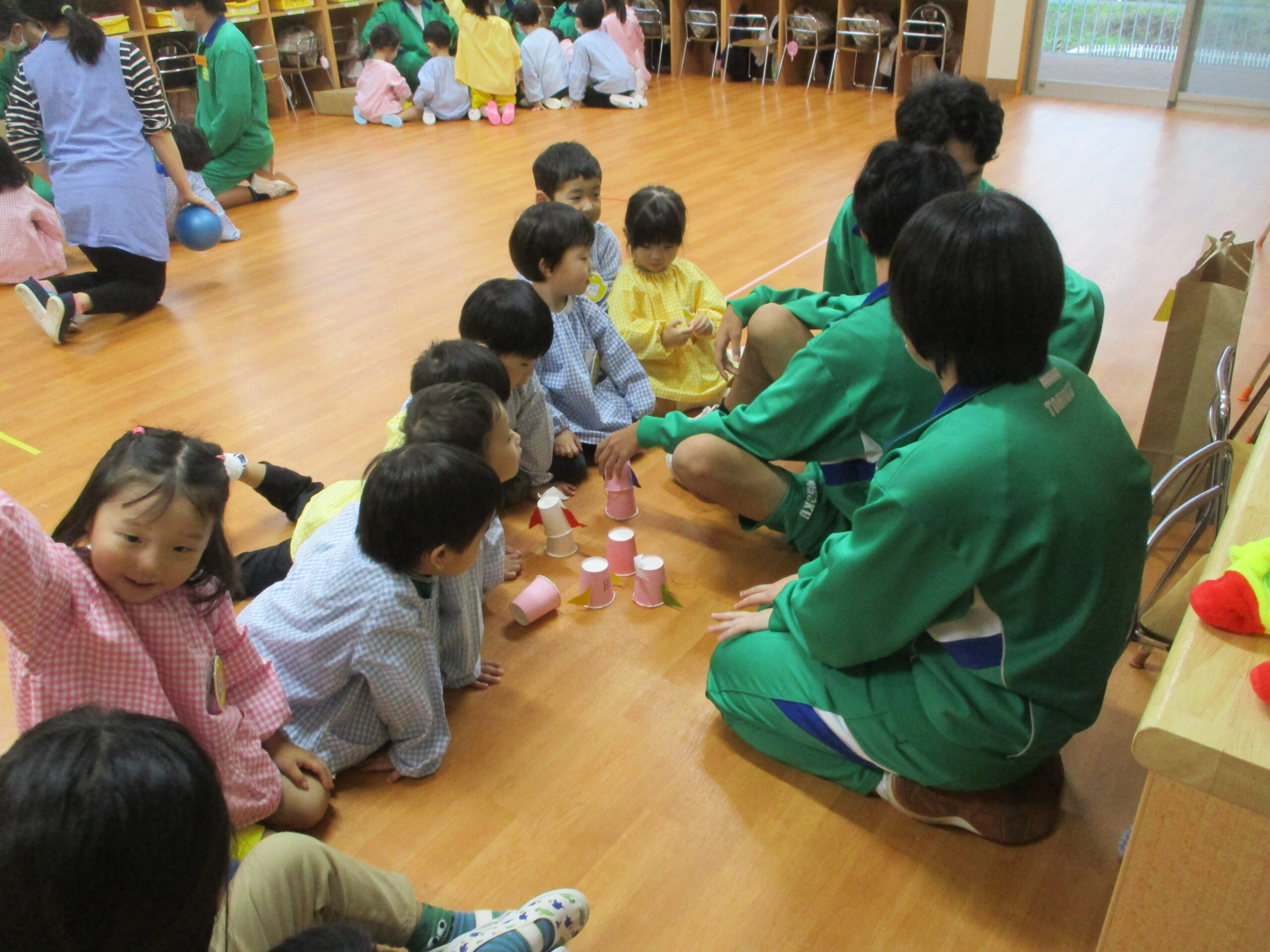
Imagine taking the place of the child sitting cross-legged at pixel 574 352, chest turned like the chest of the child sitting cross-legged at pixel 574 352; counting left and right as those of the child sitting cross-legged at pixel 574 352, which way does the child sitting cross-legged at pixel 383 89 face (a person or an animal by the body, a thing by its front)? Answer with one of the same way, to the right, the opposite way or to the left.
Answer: to the left

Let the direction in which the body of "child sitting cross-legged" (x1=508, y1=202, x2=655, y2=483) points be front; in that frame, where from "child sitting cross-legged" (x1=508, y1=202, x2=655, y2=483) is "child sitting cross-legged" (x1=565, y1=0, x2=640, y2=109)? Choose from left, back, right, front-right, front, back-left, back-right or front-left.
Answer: back-left

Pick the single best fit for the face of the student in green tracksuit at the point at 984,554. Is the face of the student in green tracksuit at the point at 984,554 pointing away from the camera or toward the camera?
away from the camera

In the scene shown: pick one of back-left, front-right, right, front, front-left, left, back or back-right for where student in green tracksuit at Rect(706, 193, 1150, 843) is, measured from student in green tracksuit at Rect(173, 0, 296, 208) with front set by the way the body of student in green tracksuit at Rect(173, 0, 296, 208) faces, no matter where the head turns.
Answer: left

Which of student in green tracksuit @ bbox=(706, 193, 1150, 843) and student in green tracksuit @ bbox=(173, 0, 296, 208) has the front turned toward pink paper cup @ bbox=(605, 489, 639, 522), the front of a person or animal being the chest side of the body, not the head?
student in green tracksuit @ bbox=(706, 193, 1150, 843)

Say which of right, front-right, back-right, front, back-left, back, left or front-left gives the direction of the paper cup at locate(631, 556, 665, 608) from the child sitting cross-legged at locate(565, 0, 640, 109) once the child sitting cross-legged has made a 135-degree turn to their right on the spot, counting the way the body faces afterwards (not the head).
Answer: right

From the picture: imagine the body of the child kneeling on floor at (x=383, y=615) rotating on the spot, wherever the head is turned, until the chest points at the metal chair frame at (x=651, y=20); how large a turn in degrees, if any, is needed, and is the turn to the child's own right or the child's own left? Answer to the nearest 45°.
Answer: approximately 45° to the child's own left

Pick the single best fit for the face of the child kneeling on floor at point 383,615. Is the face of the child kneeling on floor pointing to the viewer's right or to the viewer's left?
to the viewer's right

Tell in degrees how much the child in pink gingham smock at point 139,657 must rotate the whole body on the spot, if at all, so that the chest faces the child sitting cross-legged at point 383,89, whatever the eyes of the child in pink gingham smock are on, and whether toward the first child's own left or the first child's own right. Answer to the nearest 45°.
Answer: approximately 135° to the first child's own left

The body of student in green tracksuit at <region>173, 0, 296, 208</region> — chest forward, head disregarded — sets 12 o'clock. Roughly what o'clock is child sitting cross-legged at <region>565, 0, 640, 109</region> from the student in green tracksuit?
The child sitting cross-legged is roughly at 5 o'clock from the student in green tracksuit.

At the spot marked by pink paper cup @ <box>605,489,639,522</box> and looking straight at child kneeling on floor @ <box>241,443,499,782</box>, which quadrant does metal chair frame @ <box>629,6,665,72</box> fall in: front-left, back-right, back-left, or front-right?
back-right

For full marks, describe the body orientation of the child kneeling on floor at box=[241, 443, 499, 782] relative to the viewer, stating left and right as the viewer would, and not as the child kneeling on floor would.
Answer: facing to the right of the viewer

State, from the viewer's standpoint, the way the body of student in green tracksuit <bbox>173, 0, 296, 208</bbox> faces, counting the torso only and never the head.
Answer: to the viewer's left

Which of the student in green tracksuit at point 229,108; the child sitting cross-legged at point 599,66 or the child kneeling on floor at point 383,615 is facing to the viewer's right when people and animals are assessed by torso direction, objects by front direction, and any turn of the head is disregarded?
the child kneeling on floor

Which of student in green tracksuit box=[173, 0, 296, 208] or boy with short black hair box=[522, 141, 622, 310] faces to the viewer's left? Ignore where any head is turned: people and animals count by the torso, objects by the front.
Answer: the student in green tracksuit

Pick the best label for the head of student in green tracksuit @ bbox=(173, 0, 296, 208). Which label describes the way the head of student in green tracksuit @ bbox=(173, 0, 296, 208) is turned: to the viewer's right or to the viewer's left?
to the viewer's left

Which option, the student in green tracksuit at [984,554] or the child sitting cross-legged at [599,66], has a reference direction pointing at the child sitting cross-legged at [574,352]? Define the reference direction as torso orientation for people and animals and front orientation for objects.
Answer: the student in green tracksuit

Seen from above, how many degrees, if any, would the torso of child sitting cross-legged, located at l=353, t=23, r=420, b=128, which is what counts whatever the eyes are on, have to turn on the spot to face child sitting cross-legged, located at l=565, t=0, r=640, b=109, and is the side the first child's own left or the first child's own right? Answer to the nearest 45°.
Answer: approximately 45° to the first child's own right
